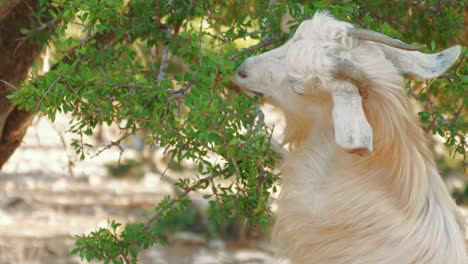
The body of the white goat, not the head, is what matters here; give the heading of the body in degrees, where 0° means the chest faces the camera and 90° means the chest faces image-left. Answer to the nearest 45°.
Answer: approximately 90°
